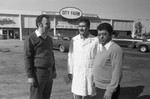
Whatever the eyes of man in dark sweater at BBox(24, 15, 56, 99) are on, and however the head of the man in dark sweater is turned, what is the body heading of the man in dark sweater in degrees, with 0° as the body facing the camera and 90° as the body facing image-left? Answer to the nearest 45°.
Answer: approximately 315°

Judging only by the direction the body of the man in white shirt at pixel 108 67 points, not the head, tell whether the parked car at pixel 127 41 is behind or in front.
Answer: behind

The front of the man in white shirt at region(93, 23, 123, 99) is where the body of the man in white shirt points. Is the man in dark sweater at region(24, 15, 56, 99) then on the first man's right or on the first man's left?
on the first man's right

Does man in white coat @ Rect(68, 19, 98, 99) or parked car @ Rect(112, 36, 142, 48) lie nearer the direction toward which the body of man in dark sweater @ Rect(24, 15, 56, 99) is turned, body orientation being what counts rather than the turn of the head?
the man in white coat

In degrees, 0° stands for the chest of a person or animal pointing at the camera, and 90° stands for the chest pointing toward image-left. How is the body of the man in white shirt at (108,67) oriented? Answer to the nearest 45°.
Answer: approximately 45°
